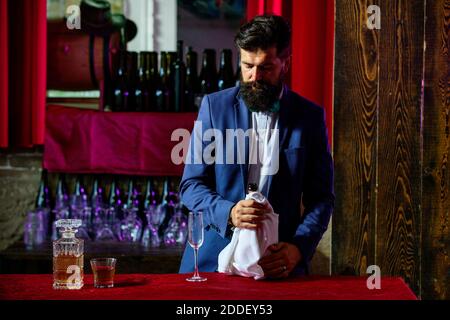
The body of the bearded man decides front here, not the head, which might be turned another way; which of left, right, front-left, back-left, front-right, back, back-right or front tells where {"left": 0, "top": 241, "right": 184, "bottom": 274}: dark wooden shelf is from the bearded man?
back-right

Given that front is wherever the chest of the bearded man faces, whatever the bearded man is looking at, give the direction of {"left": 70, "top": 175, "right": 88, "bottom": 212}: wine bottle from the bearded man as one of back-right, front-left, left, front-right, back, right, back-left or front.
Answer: back-right

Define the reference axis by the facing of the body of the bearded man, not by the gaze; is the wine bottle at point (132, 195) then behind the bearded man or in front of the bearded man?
behind

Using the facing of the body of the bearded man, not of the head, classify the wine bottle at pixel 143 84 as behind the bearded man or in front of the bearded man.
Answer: behind

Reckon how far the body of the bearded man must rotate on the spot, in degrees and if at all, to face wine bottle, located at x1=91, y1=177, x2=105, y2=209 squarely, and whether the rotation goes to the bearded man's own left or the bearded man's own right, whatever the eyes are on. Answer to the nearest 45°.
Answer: approximately 135° to the bearded man's own right

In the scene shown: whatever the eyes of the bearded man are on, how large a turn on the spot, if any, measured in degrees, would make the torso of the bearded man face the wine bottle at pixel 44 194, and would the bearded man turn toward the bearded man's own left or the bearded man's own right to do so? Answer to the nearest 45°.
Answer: approximately 135° to the bearded man's own right

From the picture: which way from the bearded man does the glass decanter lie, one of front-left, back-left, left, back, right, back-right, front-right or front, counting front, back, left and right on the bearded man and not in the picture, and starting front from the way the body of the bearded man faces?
front-right

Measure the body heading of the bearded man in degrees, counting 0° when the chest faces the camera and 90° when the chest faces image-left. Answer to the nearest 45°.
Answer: approximately 0°

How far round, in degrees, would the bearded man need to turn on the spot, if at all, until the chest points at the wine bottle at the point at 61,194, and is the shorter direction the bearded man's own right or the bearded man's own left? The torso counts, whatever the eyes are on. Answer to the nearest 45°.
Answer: approximately 135° to the bearded man's own right

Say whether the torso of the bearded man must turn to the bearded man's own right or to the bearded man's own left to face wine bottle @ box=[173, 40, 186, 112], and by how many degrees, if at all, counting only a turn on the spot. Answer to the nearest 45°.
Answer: approximately 180°

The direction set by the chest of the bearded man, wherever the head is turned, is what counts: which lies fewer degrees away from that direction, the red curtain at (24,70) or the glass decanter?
the glass decanter

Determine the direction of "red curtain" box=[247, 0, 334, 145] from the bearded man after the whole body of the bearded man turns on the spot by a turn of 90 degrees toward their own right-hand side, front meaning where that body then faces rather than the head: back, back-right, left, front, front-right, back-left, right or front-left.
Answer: right

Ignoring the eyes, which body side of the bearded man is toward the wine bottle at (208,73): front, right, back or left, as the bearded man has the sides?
back
